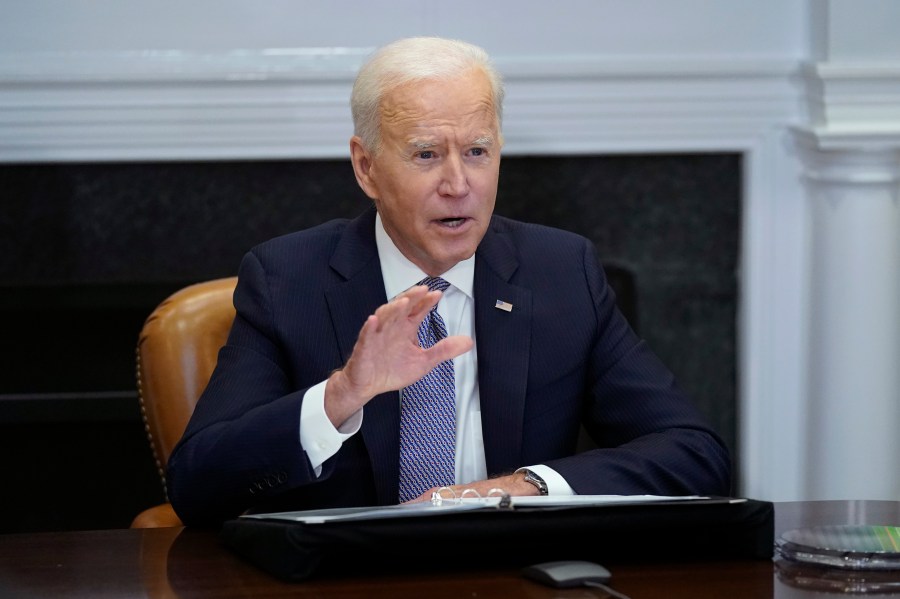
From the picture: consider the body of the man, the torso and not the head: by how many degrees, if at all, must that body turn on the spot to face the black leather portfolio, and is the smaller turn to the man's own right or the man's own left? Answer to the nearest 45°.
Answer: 0° — they already face it

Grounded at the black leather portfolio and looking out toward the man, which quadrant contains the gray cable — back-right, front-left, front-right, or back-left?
back-right

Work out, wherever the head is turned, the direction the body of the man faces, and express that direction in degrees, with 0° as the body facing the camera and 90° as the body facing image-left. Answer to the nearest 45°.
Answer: approximately 0°

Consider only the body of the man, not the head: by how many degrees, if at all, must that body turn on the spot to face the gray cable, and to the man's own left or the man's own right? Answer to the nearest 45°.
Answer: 0° — they already face it

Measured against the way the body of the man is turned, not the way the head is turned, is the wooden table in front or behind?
in front
